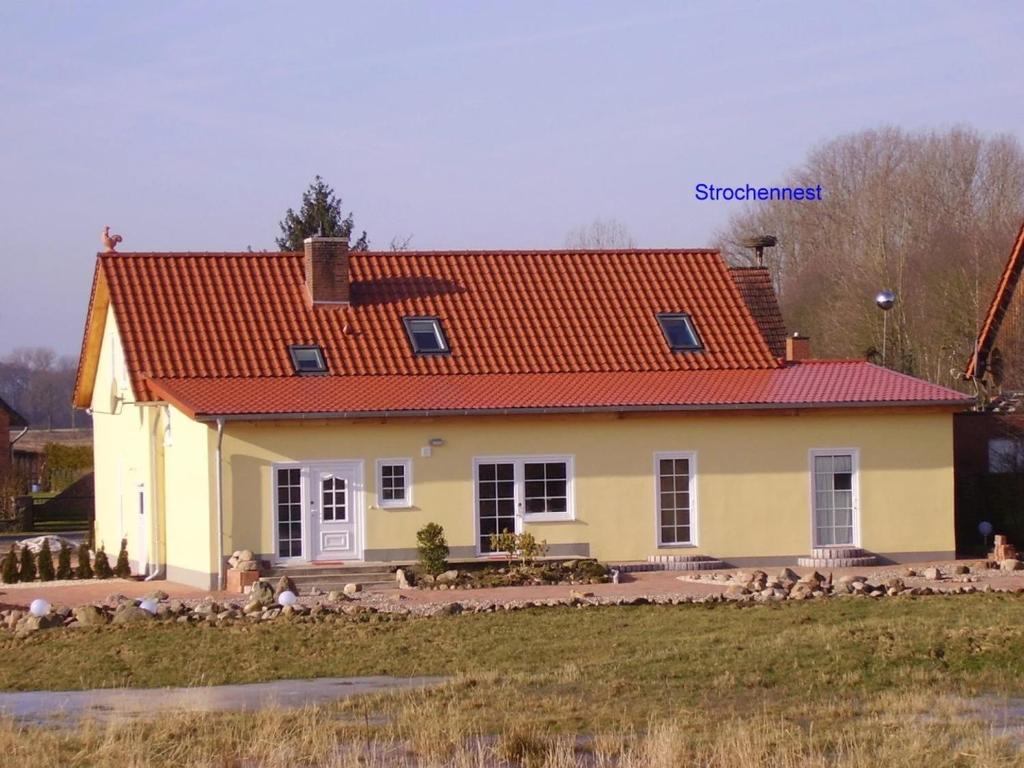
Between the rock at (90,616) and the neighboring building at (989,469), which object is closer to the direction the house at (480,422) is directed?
the rock

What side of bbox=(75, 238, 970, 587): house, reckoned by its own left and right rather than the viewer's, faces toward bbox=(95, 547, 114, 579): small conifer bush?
right

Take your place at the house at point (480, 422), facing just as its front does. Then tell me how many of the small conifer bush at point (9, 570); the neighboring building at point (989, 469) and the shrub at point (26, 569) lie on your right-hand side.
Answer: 2

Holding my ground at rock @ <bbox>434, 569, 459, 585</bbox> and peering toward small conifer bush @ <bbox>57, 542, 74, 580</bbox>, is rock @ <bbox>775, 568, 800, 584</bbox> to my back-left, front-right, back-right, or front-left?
back-right

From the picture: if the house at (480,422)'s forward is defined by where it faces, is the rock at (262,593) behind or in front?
in front

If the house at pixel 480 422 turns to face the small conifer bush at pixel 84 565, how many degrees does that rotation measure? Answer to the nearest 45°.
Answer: approximately 90° to its right

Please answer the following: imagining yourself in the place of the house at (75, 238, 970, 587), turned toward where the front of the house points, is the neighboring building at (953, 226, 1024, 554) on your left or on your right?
on your left

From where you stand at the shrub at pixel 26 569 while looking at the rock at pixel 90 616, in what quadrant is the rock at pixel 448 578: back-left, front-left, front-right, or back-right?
front-left

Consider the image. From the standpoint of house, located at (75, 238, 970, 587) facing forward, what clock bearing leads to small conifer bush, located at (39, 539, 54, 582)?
The small conifer bush is roughly at 3 o'clock from the house.

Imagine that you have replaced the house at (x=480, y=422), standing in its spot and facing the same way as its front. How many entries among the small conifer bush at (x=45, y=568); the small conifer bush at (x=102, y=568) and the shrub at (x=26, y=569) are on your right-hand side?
3

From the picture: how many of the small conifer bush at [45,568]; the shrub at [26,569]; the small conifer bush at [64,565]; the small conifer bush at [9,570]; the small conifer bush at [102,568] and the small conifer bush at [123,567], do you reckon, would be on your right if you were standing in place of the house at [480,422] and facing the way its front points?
6

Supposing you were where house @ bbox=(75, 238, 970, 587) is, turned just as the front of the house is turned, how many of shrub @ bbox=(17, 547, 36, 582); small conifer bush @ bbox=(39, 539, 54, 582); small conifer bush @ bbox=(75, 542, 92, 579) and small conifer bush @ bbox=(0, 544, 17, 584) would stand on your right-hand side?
4

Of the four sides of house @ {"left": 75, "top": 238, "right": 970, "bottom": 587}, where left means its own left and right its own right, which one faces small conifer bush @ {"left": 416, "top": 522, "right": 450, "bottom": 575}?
front

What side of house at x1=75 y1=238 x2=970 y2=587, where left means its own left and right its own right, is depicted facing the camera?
front

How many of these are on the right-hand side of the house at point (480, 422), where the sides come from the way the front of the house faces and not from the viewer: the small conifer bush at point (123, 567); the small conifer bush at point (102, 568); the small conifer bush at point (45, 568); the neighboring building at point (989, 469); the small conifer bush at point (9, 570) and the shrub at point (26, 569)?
5
